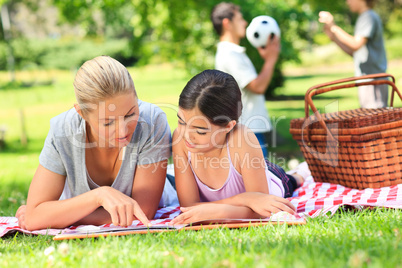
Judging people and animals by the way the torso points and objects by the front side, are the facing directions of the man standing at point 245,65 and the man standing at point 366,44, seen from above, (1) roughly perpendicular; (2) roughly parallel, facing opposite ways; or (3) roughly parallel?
roughly parallel, facing opposite ways

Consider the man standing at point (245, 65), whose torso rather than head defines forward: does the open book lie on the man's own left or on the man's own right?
on the man's own right

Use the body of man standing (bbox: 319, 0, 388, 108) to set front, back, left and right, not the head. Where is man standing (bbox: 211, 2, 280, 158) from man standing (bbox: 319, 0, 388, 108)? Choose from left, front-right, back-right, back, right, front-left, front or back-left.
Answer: front-left

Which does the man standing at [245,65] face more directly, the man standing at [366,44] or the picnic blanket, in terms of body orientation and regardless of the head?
the man standing

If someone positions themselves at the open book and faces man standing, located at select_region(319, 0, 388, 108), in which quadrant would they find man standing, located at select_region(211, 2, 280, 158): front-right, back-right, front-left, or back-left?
front-left

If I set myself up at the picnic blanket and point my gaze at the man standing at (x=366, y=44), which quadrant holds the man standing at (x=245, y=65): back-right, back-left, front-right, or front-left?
front-left

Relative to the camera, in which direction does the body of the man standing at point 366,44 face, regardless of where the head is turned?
to the viewer's left

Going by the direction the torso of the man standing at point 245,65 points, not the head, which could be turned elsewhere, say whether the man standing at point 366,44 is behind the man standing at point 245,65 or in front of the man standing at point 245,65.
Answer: in front

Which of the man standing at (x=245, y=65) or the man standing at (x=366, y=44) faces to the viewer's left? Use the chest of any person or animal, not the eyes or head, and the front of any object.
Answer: the man standing at (x=366, y=44)

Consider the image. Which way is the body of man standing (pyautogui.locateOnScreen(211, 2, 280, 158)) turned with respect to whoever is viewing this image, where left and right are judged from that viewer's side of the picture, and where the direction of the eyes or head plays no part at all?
facing to the right of the viewer

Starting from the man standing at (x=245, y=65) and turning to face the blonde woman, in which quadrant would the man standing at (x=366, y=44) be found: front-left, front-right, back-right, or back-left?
back-left

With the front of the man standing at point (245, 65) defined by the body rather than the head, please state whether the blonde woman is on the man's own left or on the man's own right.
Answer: on the man's own right

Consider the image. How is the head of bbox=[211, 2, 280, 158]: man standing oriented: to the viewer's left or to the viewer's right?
to the viewer's right

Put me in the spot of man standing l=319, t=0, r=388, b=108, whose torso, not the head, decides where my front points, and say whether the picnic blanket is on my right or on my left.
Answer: on my left
